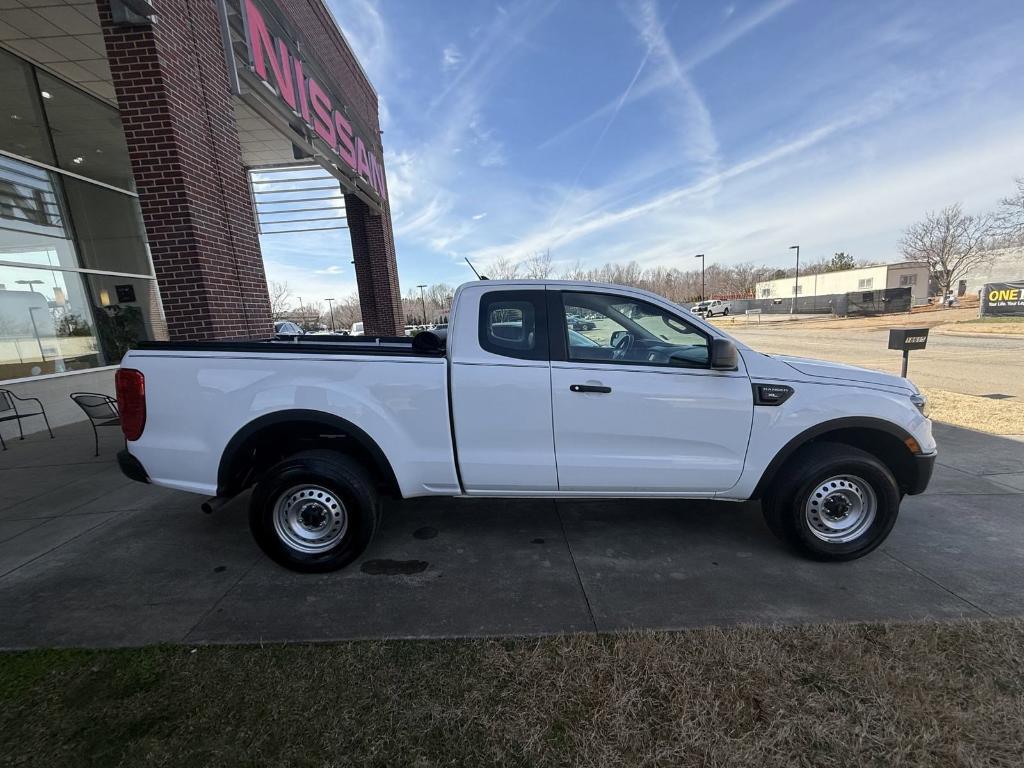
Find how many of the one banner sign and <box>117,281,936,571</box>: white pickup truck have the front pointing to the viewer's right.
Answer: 1

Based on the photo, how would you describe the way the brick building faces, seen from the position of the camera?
facing the viewer and to the right of the viewer

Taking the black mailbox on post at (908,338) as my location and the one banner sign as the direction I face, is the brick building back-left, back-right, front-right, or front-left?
back-left

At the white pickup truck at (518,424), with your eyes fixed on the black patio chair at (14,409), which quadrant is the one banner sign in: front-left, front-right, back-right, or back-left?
back-right

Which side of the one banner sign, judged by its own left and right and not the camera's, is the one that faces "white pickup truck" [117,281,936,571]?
front

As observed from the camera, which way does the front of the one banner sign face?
facing the viewer

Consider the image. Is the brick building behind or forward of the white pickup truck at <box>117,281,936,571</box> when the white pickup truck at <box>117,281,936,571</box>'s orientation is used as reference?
behind

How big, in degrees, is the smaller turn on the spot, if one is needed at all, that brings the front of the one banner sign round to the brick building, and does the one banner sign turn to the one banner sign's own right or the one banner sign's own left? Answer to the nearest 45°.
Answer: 0° — it already faces it

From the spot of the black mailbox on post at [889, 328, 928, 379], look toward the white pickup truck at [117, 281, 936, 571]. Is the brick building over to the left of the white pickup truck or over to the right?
right

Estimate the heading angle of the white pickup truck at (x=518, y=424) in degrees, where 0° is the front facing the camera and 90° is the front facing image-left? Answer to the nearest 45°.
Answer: approximately 270°

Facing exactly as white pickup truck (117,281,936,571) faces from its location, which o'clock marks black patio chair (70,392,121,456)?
The black patio chair is roughly at 7 o'clock from the white pickup truck.

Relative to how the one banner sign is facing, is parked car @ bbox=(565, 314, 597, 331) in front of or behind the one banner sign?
in front

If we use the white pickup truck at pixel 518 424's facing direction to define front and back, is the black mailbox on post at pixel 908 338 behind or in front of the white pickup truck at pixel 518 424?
in front

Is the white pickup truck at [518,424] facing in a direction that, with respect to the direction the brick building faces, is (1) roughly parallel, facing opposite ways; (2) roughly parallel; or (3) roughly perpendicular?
roughly parallel
